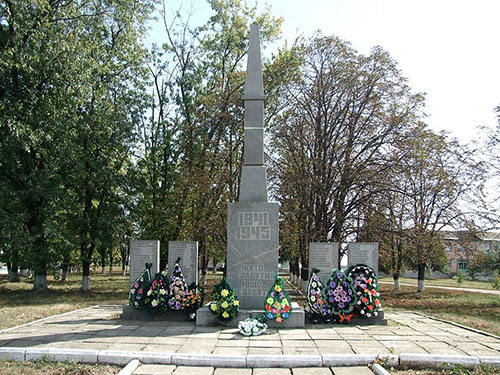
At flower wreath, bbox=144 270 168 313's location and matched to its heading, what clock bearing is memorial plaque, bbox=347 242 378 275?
The memorial plaque is roughly at 9 o'clock from the flower wreath.

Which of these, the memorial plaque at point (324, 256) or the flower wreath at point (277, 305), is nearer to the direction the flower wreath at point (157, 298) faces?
the flower wreath

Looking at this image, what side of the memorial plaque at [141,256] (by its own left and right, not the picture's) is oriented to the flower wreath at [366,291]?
left

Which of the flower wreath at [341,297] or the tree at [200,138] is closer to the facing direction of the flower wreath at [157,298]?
the flower wreath

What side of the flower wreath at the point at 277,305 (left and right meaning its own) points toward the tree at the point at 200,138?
back

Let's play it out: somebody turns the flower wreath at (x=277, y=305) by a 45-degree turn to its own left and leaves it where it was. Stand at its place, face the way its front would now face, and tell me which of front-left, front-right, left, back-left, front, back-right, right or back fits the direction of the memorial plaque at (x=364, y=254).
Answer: left

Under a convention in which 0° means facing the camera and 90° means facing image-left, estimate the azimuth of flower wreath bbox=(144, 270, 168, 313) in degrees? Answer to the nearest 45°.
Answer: approximately 0°
